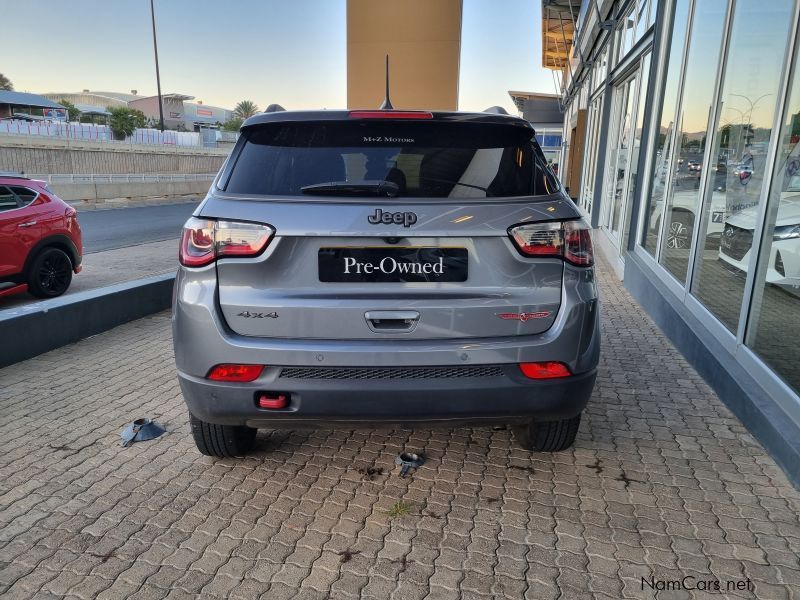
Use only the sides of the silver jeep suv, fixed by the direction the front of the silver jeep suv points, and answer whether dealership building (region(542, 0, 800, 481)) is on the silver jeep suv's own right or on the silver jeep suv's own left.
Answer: on the silver jeep suv's own right

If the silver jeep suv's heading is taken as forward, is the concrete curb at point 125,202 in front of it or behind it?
in front

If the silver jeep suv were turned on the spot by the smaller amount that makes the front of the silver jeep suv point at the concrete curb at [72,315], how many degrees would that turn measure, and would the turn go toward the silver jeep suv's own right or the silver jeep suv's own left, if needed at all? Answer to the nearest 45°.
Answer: approximately 45° to the silver jeep suv's own left

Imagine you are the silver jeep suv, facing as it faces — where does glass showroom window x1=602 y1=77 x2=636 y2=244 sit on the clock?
The glass showroom window is roughly at 1 o'clock from the silver jeep suv.

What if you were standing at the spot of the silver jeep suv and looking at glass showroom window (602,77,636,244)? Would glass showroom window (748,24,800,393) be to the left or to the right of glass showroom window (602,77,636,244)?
right

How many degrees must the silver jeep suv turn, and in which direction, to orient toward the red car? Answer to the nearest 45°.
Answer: approximately 45° to its left

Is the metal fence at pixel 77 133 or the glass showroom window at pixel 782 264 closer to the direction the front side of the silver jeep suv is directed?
the metal fence

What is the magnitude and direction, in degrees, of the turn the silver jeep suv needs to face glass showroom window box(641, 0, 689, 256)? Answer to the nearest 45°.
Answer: approximately 45° to its right

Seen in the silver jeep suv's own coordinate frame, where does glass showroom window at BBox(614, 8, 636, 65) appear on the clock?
The glass showroom window is roughly at 1 o'clock from the silver jeep suv.

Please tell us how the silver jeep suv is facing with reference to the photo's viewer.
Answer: facing away from the viewer
